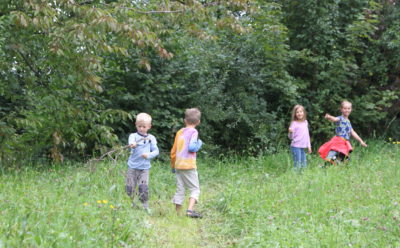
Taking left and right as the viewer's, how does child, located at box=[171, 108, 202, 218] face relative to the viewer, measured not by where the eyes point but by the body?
facing away from the viewer and to the right of the viewer

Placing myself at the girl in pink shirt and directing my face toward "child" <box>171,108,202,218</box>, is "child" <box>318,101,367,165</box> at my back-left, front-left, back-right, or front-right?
back-left

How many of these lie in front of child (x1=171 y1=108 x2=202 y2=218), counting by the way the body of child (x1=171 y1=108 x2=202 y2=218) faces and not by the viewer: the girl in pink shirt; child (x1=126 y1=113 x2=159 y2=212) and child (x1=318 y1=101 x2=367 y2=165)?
2

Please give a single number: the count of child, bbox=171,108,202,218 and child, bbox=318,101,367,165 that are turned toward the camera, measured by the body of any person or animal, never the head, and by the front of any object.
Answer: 1

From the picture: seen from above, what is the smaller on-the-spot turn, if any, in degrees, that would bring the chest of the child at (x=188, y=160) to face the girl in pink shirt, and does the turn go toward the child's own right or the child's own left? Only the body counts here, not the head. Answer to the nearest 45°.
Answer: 0° — they already face them

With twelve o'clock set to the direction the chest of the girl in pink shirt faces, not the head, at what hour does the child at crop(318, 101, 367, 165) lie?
The child is roughly at 9 o'clock from the girl in pink shirt.

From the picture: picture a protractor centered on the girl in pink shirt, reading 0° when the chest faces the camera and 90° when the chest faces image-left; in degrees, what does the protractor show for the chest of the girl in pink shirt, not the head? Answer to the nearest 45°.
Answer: approximately 0°

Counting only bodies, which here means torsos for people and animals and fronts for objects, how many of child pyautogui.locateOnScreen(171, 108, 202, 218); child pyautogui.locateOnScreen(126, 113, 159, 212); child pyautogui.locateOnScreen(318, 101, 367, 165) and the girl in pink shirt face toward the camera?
3

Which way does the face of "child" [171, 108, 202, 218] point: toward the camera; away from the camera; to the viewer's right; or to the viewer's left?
away from the camera

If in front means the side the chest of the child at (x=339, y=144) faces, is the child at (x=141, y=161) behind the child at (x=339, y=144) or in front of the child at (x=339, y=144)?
in front

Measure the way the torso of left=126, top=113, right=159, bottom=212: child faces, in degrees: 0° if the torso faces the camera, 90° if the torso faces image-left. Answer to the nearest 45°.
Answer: approximately 0°

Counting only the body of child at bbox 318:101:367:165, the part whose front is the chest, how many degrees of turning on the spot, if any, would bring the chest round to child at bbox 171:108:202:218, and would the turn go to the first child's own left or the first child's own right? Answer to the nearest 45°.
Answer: approximately 45° to the first child's own right

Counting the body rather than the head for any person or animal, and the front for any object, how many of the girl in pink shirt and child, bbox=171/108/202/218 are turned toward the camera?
1
